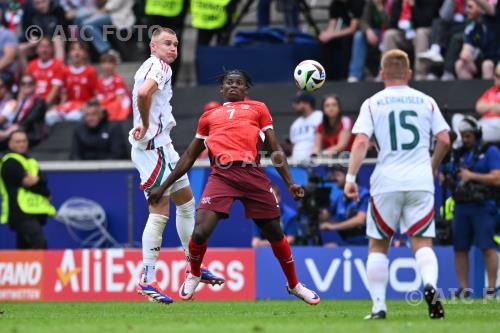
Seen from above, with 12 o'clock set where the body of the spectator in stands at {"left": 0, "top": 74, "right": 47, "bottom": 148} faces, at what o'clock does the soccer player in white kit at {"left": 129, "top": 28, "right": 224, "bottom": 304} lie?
The soccer player in white kit is roughly at 10 o'clock from the spectator in stands.

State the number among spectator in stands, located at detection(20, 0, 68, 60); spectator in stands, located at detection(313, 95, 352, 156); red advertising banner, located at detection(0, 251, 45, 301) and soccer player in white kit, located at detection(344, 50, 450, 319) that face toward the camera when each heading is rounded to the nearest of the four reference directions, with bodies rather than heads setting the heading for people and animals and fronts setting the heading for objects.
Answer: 3

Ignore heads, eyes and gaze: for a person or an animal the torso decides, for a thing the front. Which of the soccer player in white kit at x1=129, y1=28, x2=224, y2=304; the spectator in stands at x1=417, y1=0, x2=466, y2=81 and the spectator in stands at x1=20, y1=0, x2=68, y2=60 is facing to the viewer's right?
the soccer player in white kit

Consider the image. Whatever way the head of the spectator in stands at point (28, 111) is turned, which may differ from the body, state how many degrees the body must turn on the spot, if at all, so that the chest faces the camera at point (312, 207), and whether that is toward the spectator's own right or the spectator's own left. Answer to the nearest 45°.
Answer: approximately 90° to the spectator's own left

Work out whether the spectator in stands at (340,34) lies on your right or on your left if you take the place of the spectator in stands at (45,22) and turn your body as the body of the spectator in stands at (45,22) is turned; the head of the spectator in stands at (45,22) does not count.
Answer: on your left

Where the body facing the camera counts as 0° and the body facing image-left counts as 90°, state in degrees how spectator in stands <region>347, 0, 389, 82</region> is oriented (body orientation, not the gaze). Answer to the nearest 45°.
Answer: approximately 45°

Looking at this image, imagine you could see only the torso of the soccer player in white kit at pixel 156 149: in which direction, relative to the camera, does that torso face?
to the viewer's right

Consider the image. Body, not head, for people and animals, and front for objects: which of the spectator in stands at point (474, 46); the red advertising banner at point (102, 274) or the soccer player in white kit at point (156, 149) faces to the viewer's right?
the soccer player in white kit

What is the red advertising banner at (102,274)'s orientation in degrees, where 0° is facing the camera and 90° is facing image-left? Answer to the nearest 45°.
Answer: approximately 0°

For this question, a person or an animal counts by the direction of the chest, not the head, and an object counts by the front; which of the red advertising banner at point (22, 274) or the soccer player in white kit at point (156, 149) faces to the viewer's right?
the soccer player in white kit

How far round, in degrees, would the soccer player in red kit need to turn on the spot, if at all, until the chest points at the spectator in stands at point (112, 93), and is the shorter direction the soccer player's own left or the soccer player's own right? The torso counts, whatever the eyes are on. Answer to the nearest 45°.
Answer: approximately 180°

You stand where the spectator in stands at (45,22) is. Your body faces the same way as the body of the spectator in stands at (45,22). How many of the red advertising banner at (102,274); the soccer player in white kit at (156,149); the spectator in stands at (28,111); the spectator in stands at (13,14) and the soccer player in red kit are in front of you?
4

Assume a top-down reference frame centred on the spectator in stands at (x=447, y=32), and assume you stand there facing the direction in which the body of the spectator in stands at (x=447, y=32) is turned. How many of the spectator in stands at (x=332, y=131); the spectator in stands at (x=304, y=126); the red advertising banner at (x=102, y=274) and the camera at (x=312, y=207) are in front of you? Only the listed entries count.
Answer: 4
